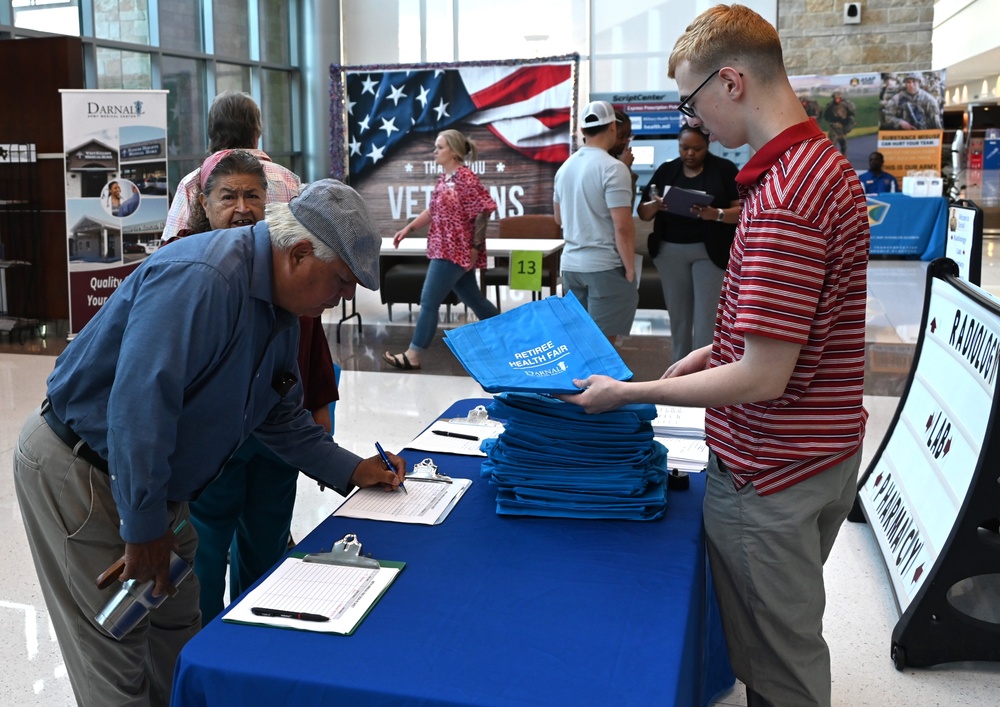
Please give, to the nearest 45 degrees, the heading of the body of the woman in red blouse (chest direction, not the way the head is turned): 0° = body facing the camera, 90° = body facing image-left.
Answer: approximately 90°

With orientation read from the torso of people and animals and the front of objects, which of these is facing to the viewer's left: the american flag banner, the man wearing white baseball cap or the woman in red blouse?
the woman in red blouse

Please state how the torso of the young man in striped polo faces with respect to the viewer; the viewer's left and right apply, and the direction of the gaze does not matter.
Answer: facing to the left of the viewer

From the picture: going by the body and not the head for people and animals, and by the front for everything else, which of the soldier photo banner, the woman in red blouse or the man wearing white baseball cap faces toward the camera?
the soldier photo banner

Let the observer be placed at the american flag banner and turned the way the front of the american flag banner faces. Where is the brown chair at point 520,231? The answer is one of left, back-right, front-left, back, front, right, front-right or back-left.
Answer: front

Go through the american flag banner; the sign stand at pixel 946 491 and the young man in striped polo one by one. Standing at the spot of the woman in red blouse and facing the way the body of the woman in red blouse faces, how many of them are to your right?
1

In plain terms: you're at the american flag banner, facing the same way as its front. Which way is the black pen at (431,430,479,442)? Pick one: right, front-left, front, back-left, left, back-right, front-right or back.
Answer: front

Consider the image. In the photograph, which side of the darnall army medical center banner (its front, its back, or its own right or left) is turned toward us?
front

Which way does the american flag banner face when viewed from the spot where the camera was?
facing the viewer

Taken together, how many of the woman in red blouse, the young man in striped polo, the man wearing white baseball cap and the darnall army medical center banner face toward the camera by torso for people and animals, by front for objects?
1
